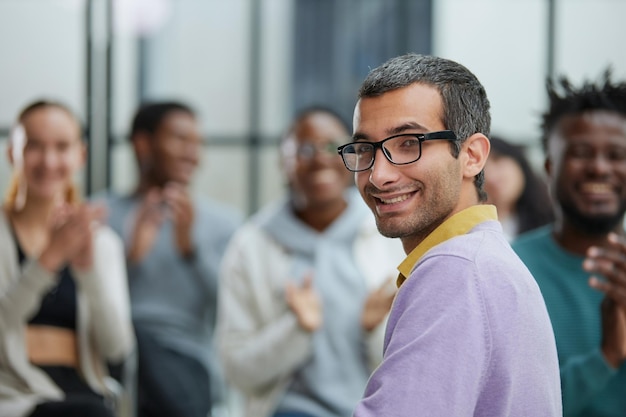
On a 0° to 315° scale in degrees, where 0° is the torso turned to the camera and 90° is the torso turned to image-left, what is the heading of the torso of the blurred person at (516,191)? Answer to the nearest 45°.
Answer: approximately 45°

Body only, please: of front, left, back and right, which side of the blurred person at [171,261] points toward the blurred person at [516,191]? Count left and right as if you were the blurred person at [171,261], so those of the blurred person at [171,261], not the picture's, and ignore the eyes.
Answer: left

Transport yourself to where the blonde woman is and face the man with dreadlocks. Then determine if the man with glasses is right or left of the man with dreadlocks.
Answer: right

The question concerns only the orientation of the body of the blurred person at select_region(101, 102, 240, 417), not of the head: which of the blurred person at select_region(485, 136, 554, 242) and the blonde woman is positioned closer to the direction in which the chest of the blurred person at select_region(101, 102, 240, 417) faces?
the blonde woman

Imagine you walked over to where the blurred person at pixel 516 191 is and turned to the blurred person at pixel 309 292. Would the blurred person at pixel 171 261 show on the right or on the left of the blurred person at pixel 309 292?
right

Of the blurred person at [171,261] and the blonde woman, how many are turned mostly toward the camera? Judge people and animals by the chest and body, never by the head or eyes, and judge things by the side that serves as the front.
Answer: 2
